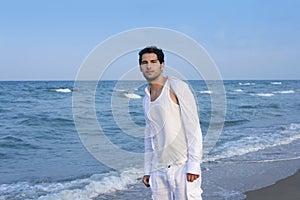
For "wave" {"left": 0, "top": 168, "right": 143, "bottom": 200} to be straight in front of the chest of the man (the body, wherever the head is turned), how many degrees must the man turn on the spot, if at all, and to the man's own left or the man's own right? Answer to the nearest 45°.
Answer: approximately 90° to the man's own right

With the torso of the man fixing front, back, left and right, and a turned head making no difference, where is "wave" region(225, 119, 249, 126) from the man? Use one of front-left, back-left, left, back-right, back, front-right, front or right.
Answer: back-right

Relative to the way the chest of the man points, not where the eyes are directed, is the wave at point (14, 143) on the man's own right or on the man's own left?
on the man's own right

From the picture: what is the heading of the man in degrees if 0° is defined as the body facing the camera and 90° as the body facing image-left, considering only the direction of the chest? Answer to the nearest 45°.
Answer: approximately 45°

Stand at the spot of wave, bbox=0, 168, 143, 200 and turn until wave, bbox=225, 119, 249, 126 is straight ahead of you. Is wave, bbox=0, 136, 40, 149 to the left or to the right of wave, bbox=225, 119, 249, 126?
left
